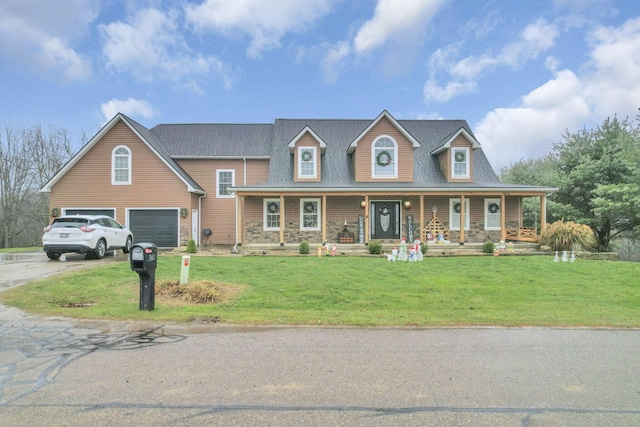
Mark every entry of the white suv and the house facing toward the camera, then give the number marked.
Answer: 1

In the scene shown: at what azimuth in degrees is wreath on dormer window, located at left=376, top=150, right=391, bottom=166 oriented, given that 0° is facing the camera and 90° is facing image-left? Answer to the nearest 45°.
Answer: approximately 0°

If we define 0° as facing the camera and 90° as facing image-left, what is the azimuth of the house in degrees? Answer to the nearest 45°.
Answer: approximately 0°

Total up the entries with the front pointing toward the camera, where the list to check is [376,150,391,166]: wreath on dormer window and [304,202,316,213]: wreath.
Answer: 2

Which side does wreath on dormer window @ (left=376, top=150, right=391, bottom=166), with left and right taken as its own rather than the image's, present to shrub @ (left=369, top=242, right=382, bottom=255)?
front
